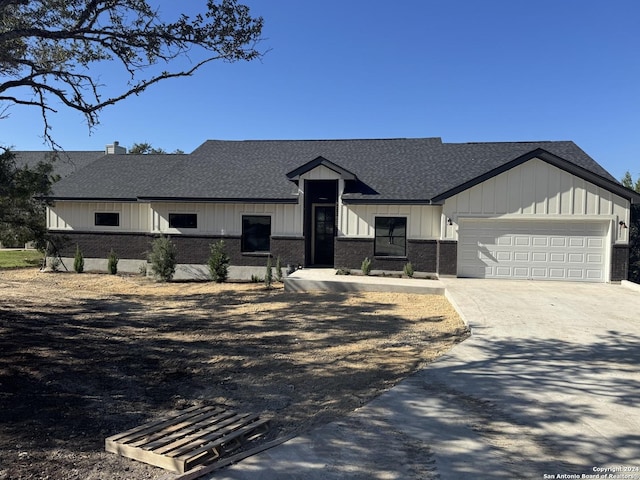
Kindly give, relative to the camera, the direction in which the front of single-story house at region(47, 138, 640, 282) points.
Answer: facing the viewer

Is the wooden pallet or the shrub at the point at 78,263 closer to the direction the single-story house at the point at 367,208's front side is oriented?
the wooden pallet

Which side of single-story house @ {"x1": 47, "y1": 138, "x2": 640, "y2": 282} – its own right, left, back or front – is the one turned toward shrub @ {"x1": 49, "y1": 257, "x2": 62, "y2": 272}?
right

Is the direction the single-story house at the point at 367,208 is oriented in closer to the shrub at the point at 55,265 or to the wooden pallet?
the wooden pallet

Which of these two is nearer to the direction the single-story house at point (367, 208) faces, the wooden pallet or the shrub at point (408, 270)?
the wooden pallet

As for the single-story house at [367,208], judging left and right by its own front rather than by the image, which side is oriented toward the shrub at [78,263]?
right

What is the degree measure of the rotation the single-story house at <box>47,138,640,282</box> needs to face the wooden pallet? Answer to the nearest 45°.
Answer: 0° — it already faces it
